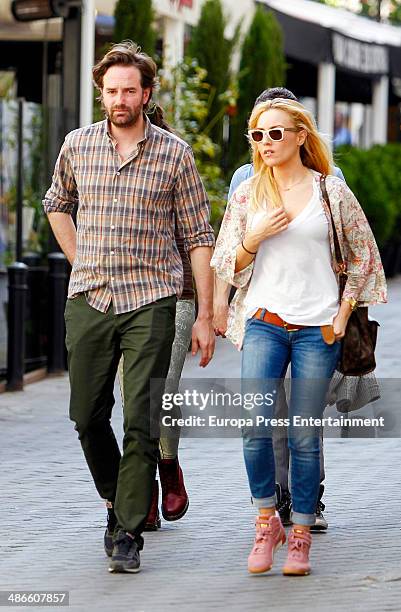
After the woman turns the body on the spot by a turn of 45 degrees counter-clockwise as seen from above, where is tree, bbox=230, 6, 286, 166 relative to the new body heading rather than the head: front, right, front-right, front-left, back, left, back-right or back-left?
back-left

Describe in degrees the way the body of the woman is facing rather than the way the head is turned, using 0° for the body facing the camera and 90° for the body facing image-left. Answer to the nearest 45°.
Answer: approximately 0°

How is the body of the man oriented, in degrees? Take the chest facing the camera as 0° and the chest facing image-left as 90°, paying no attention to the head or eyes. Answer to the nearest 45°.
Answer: approximately 0°

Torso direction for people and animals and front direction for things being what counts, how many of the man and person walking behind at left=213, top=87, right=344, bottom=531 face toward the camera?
2

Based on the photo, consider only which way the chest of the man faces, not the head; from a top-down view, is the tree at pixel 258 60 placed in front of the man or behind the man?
behind

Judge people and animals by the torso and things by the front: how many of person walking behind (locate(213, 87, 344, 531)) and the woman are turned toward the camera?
2
